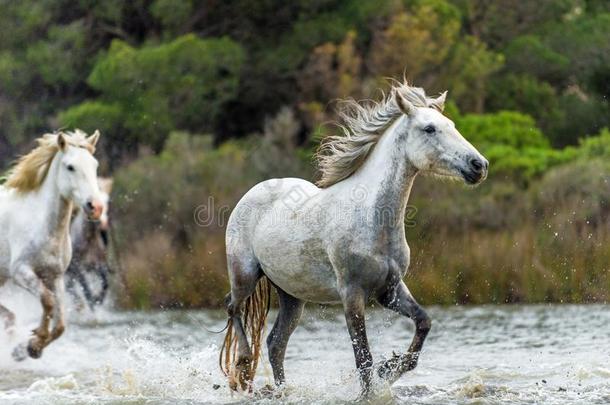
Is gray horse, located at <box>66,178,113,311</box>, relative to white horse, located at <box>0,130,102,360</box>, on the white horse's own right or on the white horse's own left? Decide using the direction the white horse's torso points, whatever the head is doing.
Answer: on the white horse's own left

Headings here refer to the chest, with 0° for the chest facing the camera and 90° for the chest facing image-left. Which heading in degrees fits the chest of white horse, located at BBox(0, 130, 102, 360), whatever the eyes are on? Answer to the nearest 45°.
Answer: approximately 315°

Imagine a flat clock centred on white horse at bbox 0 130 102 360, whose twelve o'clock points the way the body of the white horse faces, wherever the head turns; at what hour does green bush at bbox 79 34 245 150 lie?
The green bush is roughly at 8 o'clock from the white horse.

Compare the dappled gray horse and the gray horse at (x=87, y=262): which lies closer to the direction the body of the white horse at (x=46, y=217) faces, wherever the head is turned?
the dappled gray horse

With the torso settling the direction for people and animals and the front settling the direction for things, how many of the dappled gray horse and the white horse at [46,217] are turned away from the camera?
0

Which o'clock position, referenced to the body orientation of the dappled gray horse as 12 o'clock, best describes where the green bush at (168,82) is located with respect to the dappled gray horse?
The green bush is roughly at 7 o'clock from the dappled gray horse.

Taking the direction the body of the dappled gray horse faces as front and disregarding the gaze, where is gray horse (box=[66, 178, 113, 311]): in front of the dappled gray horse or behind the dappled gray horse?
behind

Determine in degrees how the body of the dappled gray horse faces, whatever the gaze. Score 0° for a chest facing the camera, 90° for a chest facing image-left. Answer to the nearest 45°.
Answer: approximately 315°

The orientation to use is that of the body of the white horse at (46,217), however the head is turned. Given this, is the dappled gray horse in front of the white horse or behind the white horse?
in front
